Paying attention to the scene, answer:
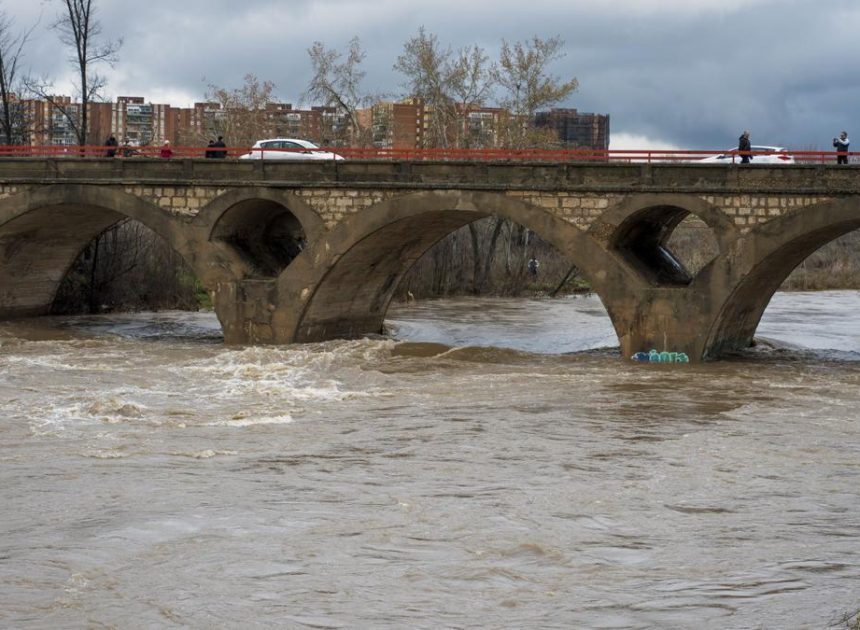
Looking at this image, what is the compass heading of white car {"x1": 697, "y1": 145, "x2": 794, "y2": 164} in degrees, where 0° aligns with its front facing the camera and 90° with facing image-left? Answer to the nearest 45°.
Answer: approximately 90°

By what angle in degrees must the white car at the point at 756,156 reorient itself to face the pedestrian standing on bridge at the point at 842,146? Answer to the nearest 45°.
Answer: approximately 180°
